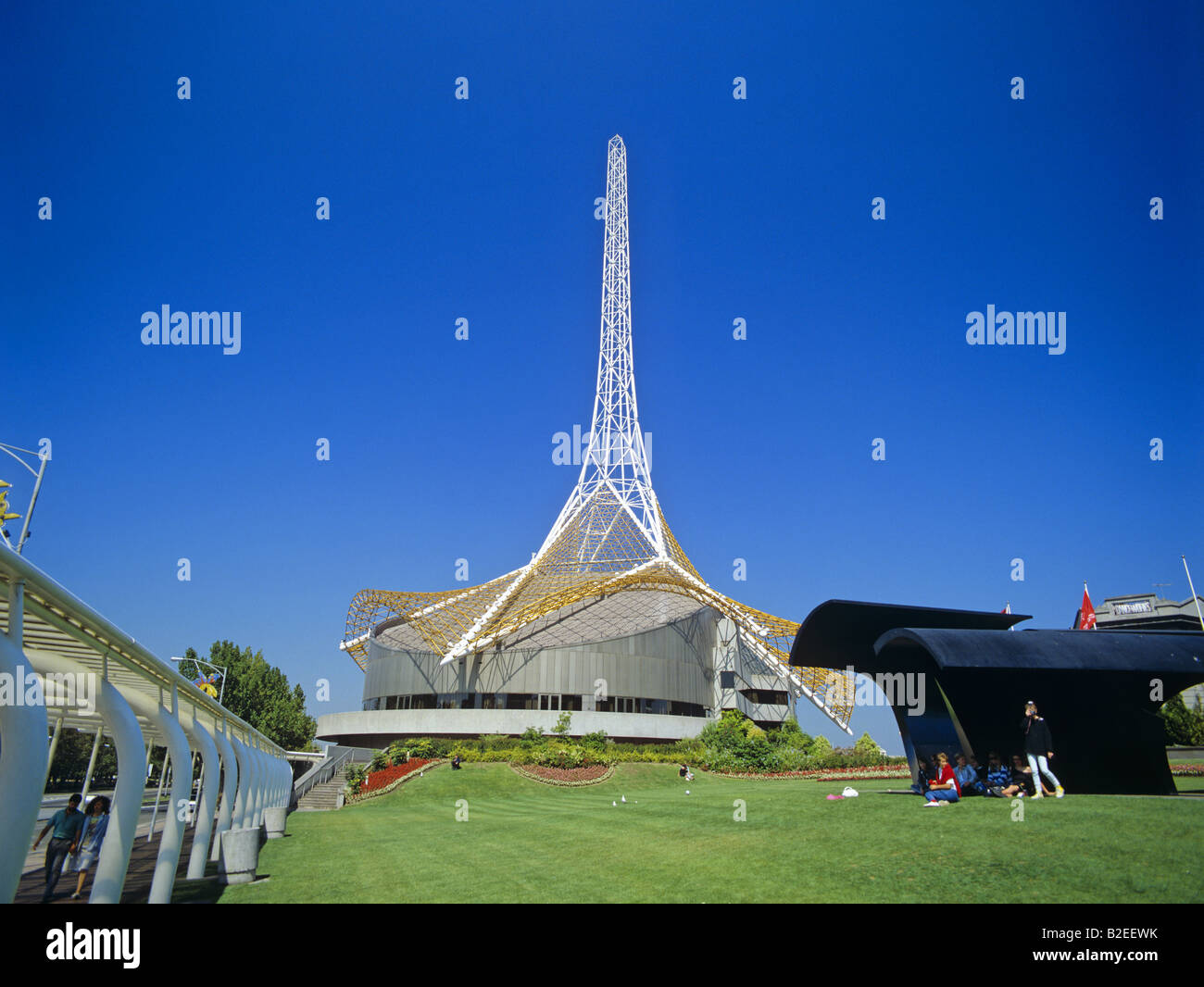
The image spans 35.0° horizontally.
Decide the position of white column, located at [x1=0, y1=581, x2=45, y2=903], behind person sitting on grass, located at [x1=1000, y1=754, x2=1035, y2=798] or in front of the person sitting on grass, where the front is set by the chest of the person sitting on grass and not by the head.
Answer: in front

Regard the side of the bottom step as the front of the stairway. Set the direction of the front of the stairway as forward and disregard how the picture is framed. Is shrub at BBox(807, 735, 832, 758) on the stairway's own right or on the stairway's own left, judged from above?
on the stairway's own left

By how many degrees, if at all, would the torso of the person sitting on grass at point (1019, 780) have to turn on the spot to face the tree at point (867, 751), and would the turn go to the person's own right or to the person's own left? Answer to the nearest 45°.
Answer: approximately 135° to the person's own right

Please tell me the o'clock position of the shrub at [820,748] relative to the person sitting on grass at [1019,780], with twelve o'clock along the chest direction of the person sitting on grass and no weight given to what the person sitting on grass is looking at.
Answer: The shrub is roughly at 4 o'clock from the person sitting on grass.

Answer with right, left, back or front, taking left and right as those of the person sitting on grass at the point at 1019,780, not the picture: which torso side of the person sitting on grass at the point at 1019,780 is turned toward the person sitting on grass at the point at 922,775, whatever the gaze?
right

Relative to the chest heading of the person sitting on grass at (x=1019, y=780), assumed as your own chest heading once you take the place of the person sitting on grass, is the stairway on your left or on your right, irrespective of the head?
on your right

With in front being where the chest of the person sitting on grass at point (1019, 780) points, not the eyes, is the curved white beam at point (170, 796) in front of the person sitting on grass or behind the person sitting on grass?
in front
